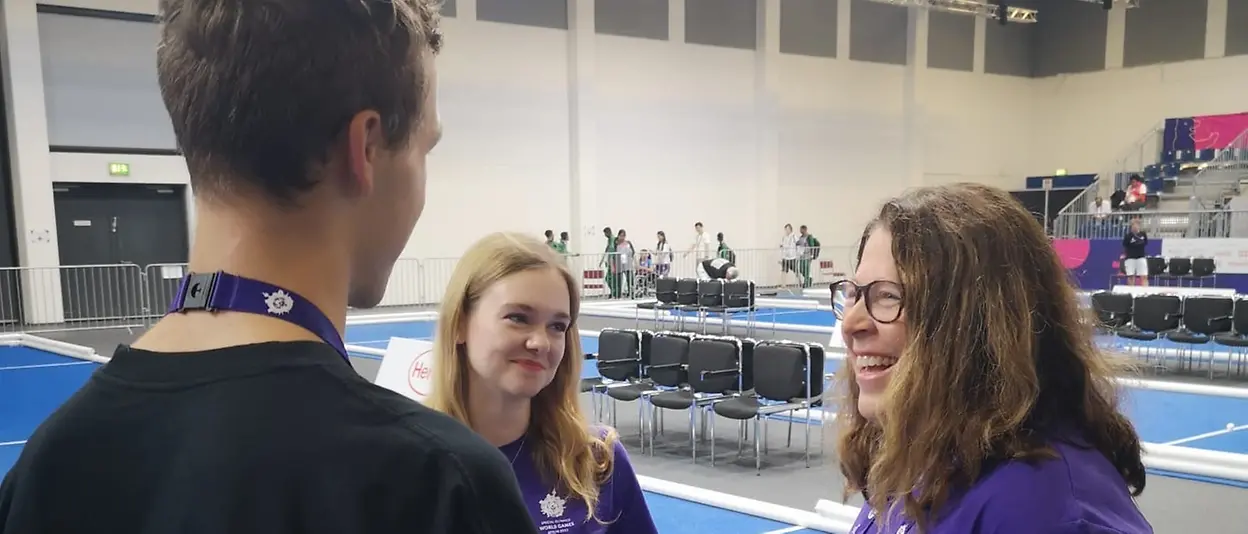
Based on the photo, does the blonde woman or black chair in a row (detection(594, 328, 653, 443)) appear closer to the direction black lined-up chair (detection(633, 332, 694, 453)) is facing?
the blonde woman

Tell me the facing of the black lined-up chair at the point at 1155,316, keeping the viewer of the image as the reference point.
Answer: facing the viewer and to the left of the viewer

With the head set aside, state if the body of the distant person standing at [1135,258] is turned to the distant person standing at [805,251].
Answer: no

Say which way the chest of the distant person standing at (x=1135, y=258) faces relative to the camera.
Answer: toward the camera

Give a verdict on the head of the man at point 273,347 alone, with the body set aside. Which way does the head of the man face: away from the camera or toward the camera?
away from the camera

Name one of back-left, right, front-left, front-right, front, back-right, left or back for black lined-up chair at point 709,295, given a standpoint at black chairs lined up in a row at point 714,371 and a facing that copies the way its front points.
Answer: back-right

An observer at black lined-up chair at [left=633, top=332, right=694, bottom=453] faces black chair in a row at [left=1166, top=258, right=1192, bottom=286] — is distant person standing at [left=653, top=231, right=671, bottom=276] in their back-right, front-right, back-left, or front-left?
front-left

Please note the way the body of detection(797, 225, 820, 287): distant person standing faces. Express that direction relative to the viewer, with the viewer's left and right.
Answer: facing to the left of the viewer

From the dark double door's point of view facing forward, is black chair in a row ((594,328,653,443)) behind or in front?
in front

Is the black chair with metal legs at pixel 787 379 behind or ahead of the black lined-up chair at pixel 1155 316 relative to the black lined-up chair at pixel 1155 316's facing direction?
ahead

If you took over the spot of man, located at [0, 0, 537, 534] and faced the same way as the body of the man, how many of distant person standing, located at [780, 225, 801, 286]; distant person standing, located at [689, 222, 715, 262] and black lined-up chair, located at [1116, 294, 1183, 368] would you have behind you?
0

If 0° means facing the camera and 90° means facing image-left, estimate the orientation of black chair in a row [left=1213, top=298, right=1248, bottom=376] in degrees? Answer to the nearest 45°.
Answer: approximately 45°

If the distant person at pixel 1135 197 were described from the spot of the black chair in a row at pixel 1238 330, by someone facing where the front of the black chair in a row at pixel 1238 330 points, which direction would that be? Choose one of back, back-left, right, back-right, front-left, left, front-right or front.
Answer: back-right

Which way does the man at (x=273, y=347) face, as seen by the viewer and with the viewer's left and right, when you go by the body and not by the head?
facing away from the viewer and to the right of the viewer
